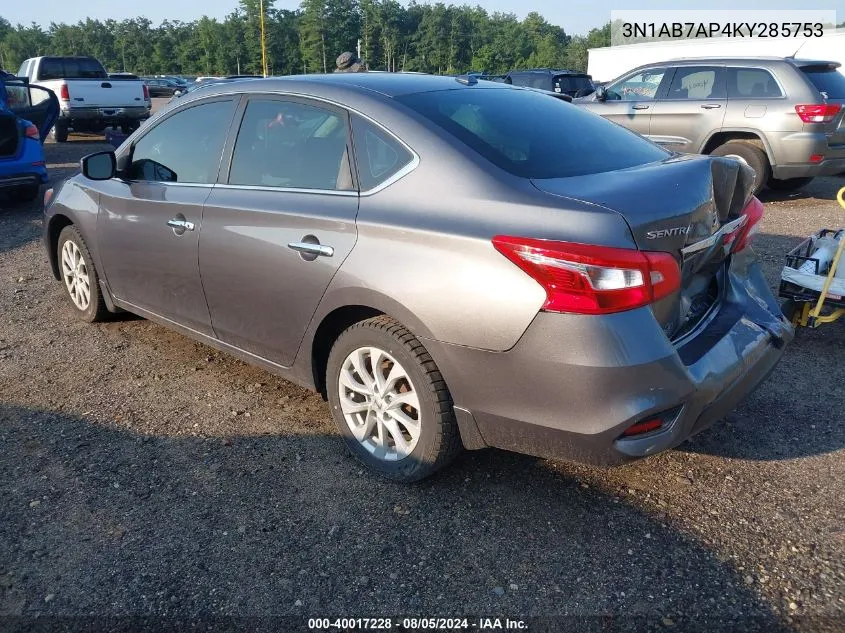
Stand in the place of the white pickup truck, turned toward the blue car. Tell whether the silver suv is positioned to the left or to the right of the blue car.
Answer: left

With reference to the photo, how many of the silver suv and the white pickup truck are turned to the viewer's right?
0

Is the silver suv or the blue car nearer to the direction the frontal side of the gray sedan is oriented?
the blue car

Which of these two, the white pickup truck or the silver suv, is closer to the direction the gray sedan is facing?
the white pickup truck

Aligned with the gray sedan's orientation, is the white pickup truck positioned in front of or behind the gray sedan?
in front

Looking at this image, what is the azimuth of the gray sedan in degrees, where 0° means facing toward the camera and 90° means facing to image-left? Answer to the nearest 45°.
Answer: approximately 135°

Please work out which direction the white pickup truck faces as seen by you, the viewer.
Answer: facing away from the viewer and to the left of the viewer

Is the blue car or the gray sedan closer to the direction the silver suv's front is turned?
the blue car

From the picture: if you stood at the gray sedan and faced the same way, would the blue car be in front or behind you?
in front

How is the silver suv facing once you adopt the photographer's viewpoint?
facing away from the viewer and to the left of the viewer

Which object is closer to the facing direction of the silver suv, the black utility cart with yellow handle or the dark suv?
the dark suv

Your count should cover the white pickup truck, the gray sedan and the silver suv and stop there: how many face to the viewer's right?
0
